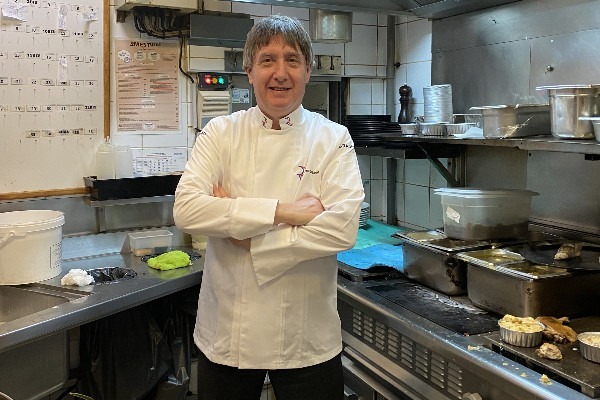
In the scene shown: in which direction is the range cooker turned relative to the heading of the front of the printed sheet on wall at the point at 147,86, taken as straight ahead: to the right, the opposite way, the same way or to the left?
to the right

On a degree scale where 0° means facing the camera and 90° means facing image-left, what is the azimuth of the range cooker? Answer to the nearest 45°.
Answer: approximately 45°

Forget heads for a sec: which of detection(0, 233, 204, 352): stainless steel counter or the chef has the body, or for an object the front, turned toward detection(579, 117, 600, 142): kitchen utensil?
the stainless steel counter

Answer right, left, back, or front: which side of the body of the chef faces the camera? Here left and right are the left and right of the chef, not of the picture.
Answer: front

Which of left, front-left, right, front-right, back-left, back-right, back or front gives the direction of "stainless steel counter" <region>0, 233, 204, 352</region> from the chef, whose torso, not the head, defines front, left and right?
back-right

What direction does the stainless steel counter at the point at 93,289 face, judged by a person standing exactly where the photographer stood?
facing the viewer and to the right of the viewer

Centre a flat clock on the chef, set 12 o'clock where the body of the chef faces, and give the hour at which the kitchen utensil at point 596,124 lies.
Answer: The kitchen utensil is roughly at 9 o'clock from the chef.
